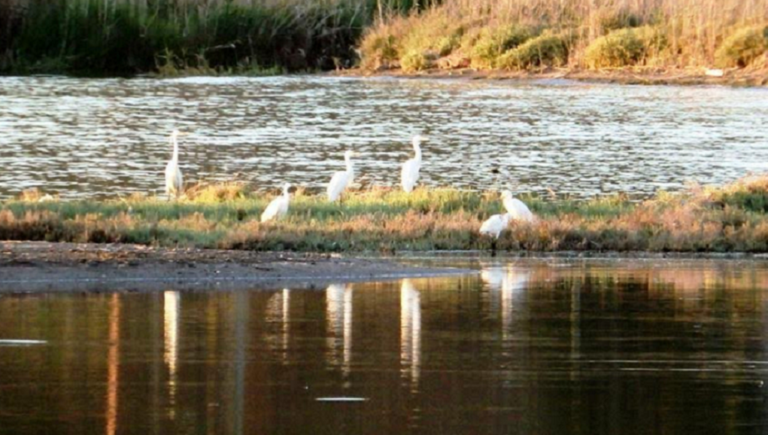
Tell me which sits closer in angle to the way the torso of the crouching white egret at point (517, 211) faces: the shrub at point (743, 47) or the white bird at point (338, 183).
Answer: the white bird

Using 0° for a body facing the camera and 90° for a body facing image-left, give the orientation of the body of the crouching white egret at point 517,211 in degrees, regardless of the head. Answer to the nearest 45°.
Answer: approximately 90°

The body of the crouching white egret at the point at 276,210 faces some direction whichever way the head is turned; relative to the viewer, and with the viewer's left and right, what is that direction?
facing to the right of the viewer

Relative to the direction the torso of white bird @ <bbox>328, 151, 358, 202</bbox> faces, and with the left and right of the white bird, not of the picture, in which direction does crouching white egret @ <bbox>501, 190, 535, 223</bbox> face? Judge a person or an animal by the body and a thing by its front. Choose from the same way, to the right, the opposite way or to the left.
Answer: the opposite way

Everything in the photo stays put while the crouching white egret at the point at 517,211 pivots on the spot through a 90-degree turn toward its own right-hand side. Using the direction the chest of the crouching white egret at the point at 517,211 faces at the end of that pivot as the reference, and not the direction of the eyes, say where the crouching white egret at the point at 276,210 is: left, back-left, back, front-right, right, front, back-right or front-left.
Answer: left

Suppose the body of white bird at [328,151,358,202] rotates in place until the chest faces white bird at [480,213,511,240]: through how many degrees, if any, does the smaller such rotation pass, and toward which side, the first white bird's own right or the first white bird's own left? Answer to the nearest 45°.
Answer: approximately 45° to the first white bird's own right

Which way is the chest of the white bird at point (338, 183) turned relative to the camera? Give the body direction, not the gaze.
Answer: to the viewer's right
